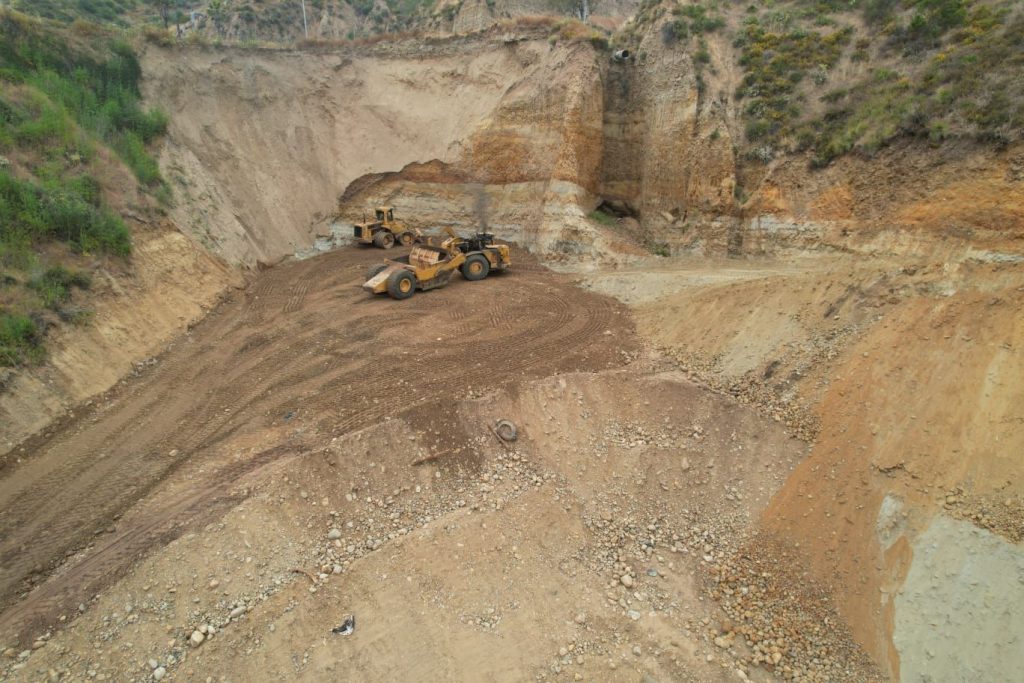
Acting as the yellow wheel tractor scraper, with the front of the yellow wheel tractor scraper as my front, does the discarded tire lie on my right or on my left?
on my right

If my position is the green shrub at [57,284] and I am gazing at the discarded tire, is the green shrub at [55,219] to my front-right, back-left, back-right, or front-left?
back-left

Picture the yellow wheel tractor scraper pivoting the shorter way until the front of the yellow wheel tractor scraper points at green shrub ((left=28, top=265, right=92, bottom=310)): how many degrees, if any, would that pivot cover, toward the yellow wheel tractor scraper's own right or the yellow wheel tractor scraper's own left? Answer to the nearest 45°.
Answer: approximately 180°

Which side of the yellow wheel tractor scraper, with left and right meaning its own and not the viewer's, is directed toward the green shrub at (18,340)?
back

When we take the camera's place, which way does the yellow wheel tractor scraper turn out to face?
facing away from the viewer and to the right of the viewer

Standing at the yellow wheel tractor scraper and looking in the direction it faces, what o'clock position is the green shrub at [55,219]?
The green shrub is roughly at 7 o'clock from the yellow wheel tractor scraper.
